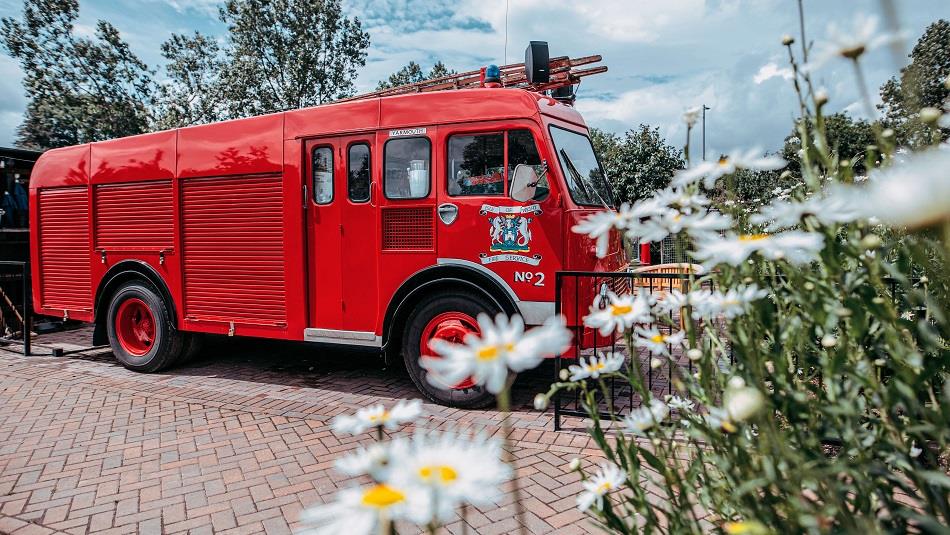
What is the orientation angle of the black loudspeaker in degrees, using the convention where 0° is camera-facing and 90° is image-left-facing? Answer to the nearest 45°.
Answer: approximately 315°

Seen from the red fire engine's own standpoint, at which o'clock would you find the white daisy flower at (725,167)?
The white daisy flower is roughly at 1 o'clock from the red fire engine.

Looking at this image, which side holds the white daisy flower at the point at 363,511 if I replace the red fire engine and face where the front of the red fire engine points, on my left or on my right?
on my right

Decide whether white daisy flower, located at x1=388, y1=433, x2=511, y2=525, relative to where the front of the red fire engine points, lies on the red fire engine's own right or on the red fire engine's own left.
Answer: on the red fire engine's own right

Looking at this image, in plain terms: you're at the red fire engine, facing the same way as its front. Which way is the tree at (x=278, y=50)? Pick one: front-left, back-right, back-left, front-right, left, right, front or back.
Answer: back-left

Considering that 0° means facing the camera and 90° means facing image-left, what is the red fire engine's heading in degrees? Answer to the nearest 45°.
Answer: approximately 315°

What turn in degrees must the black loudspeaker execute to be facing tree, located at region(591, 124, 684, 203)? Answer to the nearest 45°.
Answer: approximately 135° to its left

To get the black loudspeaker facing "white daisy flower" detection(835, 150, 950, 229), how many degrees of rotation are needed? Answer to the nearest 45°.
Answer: approximately 45° to its right

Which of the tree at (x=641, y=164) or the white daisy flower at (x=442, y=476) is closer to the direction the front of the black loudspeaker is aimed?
the white daisy flower
